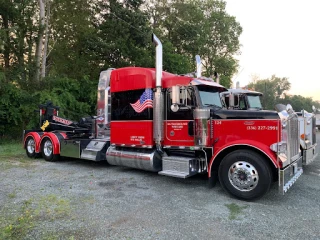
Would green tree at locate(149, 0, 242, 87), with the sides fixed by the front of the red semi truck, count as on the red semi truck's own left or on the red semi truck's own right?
on the red semi truck's own left

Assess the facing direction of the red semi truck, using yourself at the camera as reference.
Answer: facing the viewer and to the right of the viewer
